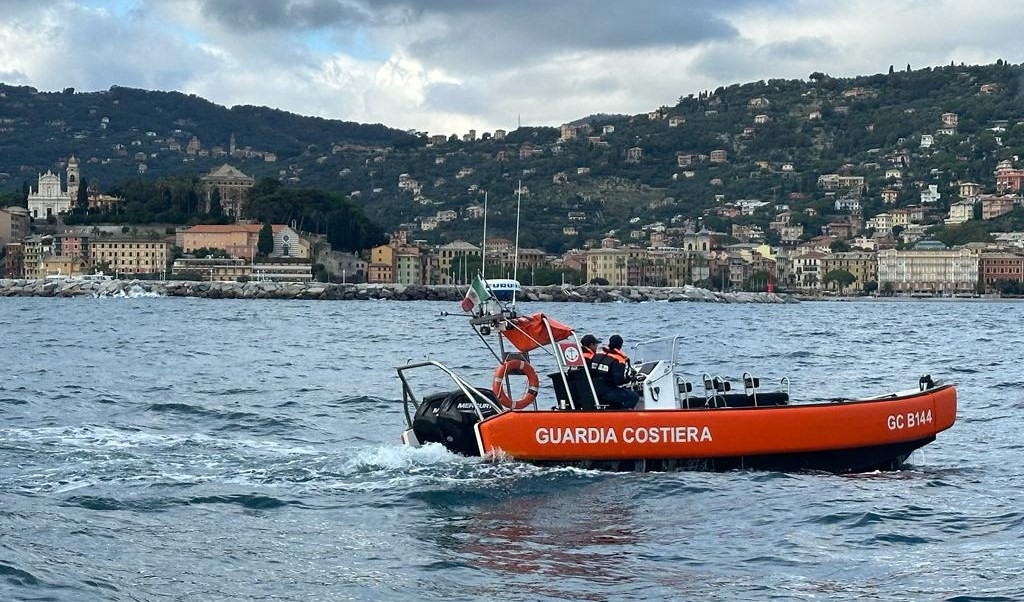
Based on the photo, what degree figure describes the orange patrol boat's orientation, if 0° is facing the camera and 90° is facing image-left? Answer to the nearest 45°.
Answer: approximately 270°
